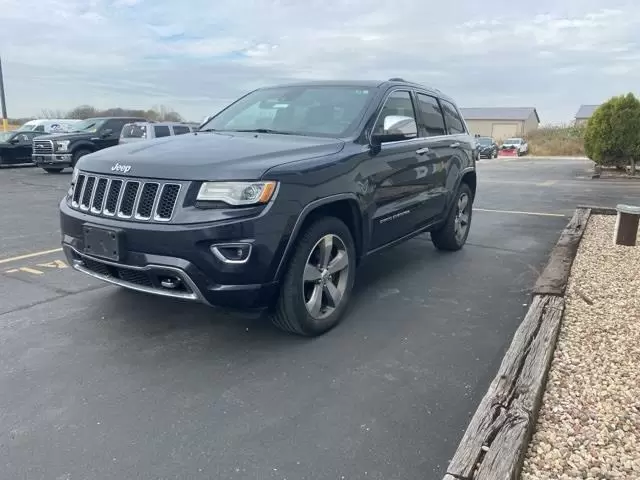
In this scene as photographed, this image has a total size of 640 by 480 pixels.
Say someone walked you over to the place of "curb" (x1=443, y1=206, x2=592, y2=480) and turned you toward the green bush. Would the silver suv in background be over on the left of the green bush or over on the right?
left

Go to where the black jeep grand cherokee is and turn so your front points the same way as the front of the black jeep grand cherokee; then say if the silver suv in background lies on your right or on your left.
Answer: on your right

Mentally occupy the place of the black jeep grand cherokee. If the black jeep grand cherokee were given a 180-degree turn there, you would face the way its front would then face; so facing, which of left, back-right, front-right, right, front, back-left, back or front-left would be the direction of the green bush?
front

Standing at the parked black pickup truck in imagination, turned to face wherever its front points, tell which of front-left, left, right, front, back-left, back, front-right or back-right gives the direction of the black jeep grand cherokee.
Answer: front-left

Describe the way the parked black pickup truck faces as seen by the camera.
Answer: facing the viewer and to the left of the viewer

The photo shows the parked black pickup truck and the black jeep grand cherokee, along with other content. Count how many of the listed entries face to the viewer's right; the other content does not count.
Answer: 0

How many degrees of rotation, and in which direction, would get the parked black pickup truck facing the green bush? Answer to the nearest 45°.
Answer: approximately 135° to its left
